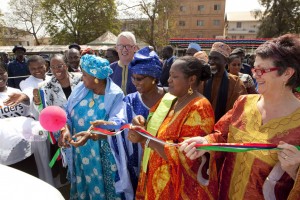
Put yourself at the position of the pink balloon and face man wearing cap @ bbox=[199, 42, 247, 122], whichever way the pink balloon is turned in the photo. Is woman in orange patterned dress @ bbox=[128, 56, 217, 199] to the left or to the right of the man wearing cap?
right

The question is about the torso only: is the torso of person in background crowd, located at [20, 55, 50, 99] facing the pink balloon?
yes

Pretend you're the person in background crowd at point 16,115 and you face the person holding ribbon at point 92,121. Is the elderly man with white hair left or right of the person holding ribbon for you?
left

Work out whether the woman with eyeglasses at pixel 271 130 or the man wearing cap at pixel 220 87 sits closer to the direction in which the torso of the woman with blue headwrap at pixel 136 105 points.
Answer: the woman with eyeglasses

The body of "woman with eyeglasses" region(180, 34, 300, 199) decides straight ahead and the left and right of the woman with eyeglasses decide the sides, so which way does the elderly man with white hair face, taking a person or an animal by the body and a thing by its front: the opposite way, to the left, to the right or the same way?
to the left

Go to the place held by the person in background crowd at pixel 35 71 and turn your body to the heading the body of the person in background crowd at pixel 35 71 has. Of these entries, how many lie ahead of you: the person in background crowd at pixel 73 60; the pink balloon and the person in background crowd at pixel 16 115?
2

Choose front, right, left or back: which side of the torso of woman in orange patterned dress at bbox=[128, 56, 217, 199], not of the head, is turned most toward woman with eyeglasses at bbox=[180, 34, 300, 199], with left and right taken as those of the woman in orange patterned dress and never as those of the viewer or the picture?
left

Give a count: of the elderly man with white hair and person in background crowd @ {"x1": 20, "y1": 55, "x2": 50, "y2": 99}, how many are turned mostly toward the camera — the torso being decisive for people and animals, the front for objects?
2

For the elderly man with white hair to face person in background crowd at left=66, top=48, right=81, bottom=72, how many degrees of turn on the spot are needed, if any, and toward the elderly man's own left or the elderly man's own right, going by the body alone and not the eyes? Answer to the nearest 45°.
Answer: approximately 135° to the elderly man's own right

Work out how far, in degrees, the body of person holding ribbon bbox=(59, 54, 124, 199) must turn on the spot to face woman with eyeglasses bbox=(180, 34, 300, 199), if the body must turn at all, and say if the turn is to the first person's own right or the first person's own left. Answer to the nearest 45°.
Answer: approximately 90° to the first person's own left

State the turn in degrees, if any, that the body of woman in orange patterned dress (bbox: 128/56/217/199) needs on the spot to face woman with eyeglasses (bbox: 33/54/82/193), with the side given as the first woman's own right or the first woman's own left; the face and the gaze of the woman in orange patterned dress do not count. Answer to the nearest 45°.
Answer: approximately 90° to the first woman's own right

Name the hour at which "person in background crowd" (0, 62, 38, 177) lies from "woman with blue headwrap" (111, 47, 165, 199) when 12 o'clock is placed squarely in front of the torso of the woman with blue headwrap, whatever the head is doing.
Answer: The person in background crowd is roughly at 2 o'clock from the woman with blue headwrap.

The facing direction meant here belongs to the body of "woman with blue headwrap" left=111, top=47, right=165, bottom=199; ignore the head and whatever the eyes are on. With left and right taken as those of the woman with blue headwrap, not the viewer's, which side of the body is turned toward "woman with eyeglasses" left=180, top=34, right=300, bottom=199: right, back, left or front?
left

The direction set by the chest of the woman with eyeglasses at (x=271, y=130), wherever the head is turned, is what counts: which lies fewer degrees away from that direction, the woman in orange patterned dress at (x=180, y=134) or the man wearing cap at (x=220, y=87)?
the woman in orange patterned dress
